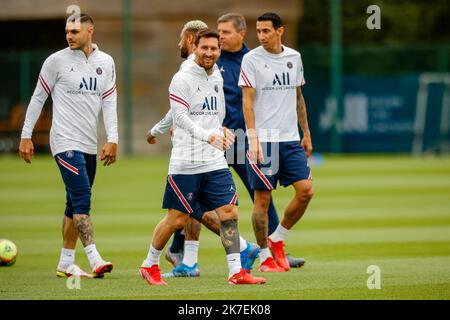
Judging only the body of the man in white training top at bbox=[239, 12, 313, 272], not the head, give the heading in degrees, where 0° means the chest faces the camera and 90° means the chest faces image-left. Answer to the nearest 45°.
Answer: approximately 0°

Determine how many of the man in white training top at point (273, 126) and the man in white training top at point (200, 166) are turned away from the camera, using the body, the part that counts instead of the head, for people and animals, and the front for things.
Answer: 0

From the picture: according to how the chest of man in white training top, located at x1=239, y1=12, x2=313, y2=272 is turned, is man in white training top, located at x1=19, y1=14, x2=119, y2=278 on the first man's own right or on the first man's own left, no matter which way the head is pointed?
on the first man's own right

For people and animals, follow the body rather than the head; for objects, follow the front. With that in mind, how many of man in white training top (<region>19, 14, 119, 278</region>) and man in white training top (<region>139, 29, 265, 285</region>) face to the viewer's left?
0

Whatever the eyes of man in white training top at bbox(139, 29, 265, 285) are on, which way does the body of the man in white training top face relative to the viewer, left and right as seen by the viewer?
facing the viewer and to the right of the viewer

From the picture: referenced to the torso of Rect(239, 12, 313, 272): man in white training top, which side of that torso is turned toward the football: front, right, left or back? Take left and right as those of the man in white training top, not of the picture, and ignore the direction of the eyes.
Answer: right

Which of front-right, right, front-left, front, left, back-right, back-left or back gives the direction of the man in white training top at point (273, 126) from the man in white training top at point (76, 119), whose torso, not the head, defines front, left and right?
front-left

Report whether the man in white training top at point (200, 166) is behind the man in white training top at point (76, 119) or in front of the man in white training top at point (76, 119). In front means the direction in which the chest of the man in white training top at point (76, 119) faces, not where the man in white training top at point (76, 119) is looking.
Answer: in front

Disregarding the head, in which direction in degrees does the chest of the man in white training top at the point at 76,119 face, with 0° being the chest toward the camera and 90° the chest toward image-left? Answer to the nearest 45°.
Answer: approximately 315°

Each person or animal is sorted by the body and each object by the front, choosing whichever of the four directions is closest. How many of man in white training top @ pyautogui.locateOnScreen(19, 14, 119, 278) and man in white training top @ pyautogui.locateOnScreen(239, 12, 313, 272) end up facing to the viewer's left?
0
